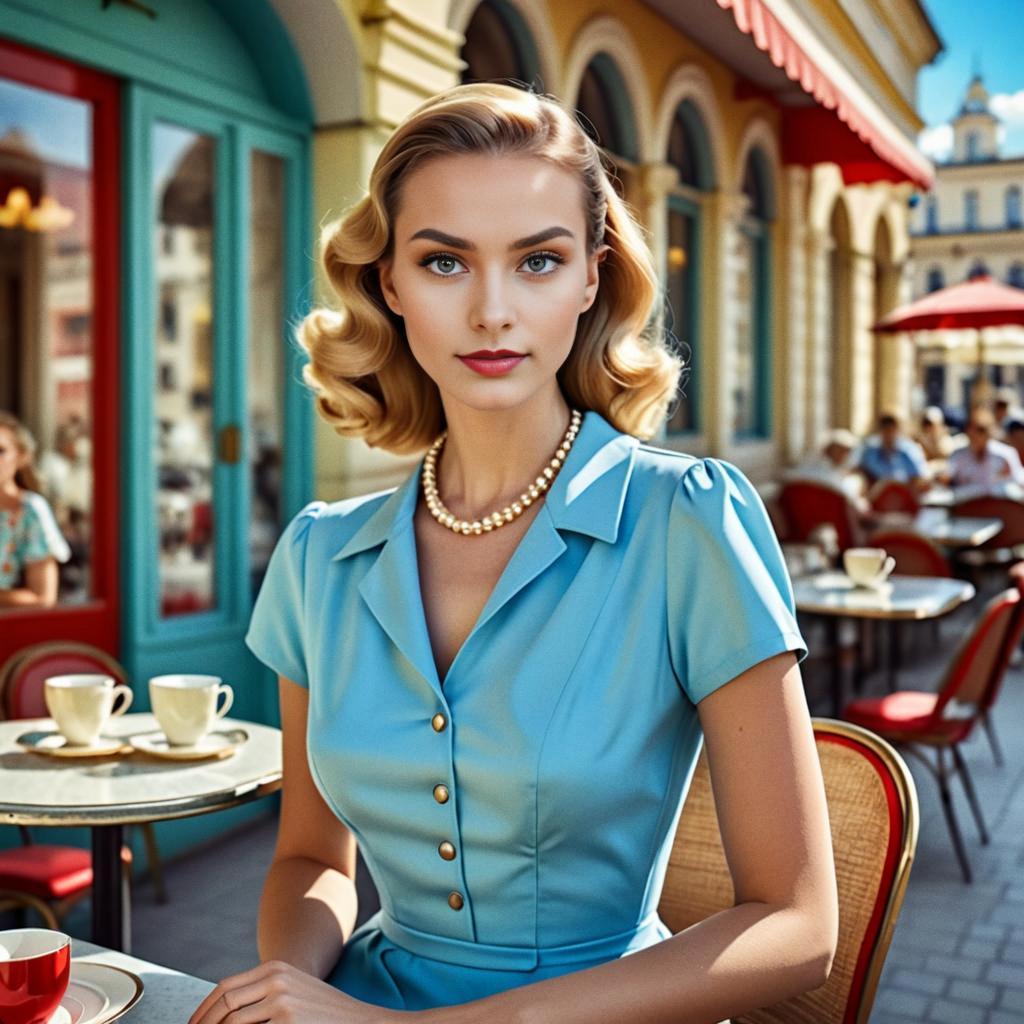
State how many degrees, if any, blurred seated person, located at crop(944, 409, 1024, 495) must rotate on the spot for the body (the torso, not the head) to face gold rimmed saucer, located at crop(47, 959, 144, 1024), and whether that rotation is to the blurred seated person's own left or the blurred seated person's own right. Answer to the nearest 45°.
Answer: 0° — they already face it

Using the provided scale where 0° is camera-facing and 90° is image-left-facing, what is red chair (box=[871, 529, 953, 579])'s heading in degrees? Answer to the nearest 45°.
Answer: approximately 45°

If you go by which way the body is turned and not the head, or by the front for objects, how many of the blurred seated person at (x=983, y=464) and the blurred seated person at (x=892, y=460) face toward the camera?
2

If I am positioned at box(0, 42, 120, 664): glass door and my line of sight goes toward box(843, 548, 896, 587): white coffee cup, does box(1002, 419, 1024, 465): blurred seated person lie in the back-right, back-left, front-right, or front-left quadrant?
front-left

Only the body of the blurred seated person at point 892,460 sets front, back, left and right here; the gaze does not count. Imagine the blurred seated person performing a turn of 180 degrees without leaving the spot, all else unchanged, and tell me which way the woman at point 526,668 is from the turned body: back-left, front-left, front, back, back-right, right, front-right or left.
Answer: back

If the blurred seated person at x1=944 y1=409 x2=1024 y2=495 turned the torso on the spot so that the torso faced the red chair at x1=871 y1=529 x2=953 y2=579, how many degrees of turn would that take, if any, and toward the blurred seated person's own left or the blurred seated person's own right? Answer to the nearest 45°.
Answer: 0° — they already face it

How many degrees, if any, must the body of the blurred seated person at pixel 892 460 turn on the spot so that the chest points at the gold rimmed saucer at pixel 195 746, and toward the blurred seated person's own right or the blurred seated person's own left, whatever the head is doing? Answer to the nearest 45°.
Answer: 0° — they already face it

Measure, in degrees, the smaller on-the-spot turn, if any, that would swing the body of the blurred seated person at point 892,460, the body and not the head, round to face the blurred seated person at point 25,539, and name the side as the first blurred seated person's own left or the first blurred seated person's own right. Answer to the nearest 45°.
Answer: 0° — they already face them

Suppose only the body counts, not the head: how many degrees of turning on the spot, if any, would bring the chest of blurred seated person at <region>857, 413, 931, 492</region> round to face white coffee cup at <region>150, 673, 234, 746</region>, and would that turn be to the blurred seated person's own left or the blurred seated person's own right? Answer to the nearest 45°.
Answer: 0° — they already face it

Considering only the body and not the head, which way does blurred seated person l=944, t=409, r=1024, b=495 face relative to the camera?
toward the camera

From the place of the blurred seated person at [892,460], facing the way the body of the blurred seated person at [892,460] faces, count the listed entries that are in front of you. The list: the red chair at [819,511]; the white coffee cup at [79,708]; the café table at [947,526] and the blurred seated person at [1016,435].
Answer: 3

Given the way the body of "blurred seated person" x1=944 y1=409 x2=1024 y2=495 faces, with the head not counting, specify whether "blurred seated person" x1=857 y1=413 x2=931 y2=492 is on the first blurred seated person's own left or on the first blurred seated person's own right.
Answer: on the first blurred seated person's own right

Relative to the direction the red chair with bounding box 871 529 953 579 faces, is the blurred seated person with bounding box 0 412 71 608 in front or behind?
in front

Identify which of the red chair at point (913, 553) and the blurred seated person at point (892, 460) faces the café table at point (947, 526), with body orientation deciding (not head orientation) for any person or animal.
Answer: the blurred seated person

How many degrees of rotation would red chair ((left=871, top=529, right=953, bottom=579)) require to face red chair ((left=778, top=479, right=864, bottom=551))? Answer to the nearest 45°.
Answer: approximately 135° to its right

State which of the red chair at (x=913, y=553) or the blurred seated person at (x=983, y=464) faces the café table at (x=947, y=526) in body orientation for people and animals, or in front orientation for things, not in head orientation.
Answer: the blurred seated person
